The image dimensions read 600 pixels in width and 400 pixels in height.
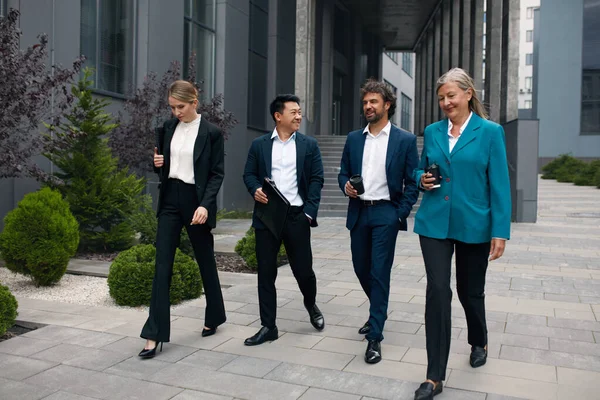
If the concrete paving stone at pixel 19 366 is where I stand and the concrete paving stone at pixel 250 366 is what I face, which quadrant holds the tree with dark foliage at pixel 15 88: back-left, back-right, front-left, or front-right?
back-left

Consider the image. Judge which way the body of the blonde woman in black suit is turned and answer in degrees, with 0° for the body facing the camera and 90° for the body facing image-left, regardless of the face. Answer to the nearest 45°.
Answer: approximately 45°

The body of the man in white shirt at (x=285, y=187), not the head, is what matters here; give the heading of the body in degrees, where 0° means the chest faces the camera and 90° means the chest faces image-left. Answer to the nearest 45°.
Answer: approximately 0°

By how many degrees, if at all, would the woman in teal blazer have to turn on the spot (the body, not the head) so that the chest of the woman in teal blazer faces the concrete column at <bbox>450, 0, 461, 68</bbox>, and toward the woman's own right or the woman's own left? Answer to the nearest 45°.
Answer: approximately 135° to the woman's own right

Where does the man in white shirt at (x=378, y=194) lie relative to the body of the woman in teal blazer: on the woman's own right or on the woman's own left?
on the woman's own right

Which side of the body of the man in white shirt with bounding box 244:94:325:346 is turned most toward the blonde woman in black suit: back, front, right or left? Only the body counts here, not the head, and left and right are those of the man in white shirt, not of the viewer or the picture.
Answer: right

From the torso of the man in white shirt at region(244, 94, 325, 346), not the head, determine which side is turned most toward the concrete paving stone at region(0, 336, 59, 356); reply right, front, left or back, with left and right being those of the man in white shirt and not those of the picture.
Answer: right

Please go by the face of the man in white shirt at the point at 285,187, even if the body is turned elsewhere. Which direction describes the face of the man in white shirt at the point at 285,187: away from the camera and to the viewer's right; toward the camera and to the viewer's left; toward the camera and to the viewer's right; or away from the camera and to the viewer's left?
toward the camera and to the viewer's right
